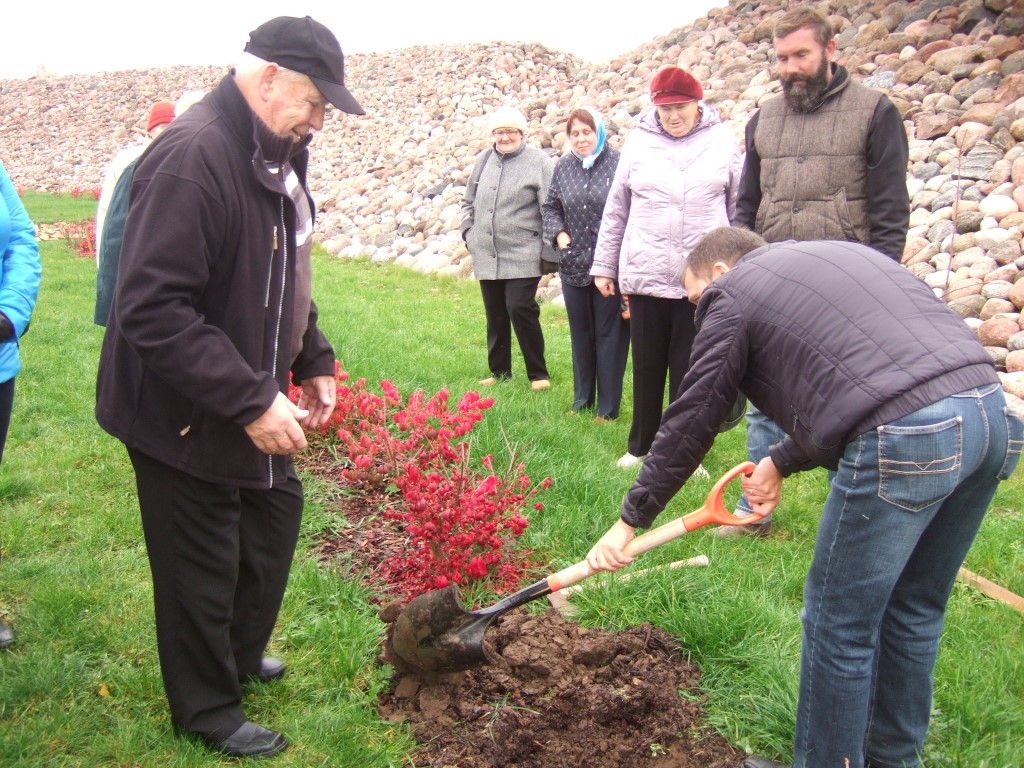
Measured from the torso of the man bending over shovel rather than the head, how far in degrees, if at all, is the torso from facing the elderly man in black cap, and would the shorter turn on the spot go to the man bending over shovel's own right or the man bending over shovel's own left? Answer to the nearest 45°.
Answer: approximately 45° to the man bending over shovel's own left

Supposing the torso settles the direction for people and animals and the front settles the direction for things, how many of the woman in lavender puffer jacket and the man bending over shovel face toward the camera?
1

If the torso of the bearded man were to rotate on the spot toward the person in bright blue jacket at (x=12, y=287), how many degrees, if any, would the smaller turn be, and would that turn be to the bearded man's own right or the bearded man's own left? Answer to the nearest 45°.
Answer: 0° — they already face them

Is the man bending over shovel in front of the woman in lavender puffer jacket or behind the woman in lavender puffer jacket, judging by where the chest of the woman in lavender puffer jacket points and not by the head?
in front

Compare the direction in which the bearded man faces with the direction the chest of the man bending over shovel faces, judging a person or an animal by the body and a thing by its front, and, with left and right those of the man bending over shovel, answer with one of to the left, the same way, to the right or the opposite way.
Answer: to the left

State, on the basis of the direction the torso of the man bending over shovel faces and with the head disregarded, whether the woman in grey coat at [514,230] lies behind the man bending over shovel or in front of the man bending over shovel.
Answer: in front

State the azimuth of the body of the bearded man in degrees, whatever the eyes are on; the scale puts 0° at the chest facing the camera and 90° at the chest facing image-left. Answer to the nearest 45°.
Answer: approximately 45°

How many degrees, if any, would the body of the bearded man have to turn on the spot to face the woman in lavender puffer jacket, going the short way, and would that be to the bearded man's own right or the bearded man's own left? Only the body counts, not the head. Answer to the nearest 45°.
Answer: approximately 90° to the bearded man's own right

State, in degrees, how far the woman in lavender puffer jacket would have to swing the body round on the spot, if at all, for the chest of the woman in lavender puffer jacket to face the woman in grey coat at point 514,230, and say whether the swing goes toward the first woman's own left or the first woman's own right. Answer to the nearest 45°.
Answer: approximately 135° to the first woman's own right

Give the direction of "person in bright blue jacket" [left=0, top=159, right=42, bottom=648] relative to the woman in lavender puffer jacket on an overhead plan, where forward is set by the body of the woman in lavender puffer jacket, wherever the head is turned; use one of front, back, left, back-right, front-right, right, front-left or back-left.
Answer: front-right

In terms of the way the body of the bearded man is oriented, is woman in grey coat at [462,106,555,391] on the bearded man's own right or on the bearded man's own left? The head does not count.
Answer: on the bearded man's own right

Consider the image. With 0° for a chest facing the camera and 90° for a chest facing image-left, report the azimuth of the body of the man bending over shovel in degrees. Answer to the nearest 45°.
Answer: approximately 135°
